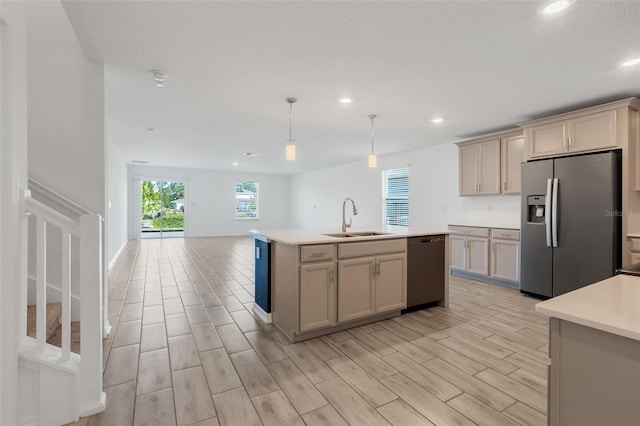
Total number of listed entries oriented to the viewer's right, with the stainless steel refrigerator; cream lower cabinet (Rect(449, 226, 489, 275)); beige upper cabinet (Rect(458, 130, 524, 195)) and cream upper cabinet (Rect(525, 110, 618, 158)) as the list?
0

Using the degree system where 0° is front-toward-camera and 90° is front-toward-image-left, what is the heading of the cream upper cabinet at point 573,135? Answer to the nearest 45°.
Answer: approximately 45°

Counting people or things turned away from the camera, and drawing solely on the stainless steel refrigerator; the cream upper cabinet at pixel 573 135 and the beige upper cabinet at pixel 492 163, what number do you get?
0

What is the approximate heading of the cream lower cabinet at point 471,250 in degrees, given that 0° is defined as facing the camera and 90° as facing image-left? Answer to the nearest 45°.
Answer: approximately 45°

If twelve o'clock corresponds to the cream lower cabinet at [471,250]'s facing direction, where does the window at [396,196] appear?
The window is roughly at 3 o'clock from the cream lower cabinet.

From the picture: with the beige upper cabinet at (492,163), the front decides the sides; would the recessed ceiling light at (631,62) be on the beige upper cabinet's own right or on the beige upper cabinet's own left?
on the beige upper cabinet's own left

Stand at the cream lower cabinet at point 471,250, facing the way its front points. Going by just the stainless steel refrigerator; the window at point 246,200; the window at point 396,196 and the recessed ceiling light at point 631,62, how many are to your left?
2

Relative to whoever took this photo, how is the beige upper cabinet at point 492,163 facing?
facing the viewer and to the left of the viewer

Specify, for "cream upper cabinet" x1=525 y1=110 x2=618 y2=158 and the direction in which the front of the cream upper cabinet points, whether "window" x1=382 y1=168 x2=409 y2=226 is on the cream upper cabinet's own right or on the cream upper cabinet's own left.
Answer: on the cream upper cabinet's own right

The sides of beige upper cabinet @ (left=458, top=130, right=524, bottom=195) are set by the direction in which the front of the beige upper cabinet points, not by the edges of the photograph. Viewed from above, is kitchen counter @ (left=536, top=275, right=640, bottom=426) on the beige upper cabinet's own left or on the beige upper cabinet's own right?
on the beige upper cabinet's own left

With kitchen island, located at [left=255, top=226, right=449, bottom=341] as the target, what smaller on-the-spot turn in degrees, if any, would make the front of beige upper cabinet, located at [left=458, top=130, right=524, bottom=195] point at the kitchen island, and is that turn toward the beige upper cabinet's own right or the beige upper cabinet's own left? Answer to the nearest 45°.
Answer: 0° — it already faces it
